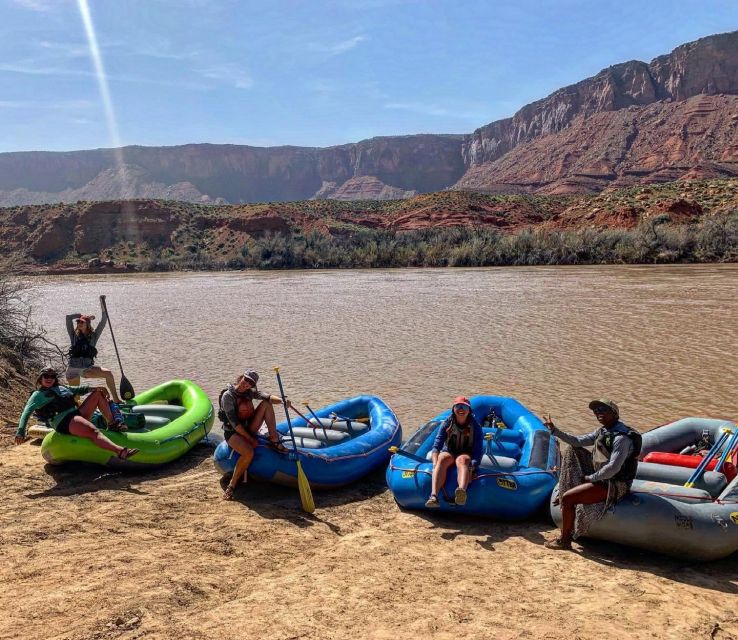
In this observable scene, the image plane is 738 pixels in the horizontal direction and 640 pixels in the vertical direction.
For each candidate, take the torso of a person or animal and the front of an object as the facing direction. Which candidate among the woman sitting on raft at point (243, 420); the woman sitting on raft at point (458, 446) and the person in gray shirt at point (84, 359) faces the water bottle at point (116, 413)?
the person in gray shirt

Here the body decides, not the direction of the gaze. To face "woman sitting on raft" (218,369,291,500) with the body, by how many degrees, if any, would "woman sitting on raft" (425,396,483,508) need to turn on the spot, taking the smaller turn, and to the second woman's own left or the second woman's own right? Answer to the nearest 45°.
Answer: approximately 90° to the second woman's own right

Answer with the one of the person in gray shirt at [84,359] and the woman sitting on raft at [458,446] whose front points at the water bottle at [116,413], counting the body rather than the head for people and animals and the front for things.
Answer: the person in gray shirt

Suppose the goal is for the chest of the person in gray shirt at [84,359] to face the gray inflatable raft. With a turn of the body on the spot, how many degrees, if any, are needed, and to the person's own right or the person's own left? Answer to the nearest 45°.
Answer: approximately 45° to the person's own left

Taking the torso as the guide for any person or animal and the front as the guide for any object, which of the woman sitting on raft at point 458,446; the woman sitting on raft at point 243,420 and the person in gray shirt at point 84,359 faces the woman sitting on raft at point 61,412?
the person in gray shirt

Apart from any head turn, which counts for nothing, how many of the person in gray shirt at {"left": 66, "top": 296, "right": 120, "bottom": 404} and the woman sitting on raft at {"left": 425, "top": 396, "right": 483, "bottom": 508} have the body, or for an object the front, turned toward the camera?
2

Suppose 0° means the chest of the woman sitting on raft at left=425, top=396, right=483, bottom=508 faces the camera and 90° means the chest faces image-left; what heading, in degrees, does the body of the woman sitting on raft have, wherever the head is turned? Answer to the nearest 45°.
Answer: approximately 0°

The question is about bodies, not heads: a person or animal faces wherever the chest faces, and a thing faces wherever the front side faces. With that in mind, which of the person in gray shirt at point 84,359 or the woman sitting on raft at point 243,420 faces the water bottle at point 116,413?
the person in gray shirt

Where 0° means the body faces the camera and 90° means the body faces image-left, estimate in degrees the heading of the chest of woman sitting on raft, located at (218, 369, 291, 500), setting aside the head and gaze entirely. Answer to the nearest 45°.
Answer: approximately 315°

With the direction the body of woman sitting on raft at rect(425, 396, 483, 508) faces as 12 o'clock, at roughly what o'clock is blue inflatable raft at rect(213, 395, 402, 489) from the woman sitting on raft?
The blue inflatable raft is roughly at 4 o'clock from the woman sitting on raft.

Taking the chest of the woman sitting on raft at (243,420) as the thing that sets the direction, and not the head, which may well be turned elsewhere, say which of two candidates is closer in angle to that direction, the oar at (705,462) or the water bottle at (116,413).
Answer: the oar

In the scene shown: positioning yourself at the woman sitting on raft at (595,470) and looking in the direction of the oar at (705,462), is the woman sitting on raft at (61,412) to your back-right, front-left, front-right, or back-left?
back-left
